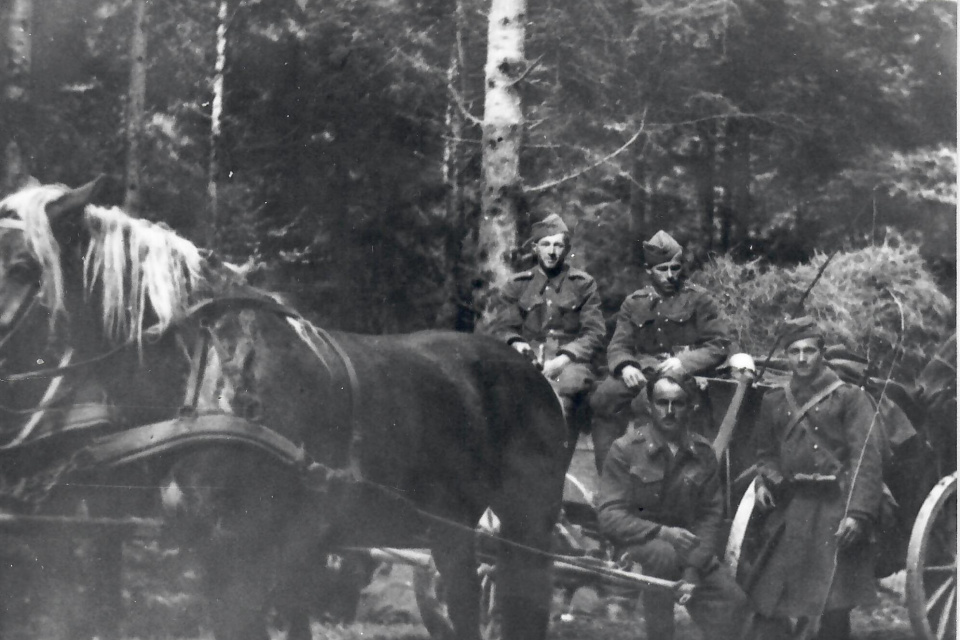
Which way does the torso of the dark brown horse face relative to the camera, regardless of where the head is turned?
to the viewer's left

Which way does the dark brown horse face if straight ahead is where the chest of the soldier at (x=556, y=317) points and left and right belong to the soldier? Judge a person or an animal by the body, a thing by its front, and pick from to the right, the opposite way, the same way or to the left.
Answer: to the right

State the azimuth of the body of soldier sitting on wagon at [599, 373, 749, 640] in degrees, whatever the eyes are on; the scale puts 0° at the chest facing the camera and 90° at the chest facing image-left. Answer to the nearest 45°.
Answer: approximately 0°

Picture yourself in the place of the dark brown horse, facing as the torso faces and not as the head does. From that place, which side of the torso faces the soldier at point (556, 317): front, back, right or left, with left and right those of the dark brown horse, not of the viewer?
back

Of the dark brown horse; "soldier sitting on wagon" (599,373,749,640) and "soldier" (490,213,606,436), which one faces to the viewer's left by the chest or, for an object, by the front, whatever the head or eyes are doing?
the dark brown horse

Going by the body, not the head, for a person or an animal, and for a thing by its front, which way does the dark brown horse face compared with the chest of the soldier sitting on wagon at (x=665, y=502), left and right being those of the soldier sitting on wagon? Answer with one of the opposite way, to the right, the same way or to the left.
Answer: to the right
